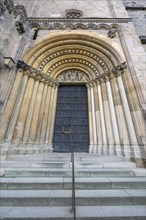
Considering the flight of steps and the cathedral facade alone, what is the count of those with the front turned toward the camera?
2

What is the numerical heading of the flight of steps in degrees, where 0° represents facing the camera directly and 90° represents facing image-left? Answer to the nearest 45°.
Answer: approximately 0°

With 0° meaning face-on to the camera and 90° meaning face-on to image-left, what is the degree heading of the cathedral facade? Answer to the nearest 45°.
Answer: approximately 0°
